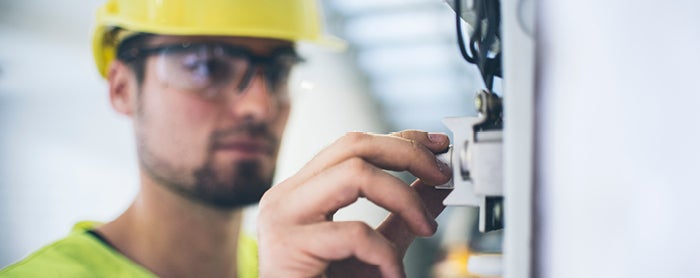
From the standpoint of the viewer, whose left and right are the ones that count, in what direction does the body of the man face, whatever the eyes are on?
facing the viewer and to the right of the viewer

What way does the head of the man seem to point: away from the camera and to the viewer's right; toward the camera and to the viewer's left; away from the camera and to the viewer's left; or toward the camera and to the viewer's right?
toward the camera and to the viewer's right

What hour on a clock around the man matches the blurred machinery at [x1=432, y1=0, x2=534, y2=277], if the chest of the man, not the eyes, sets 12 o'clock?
The blurred machinery is roughly at 1 o'clock from the man.
